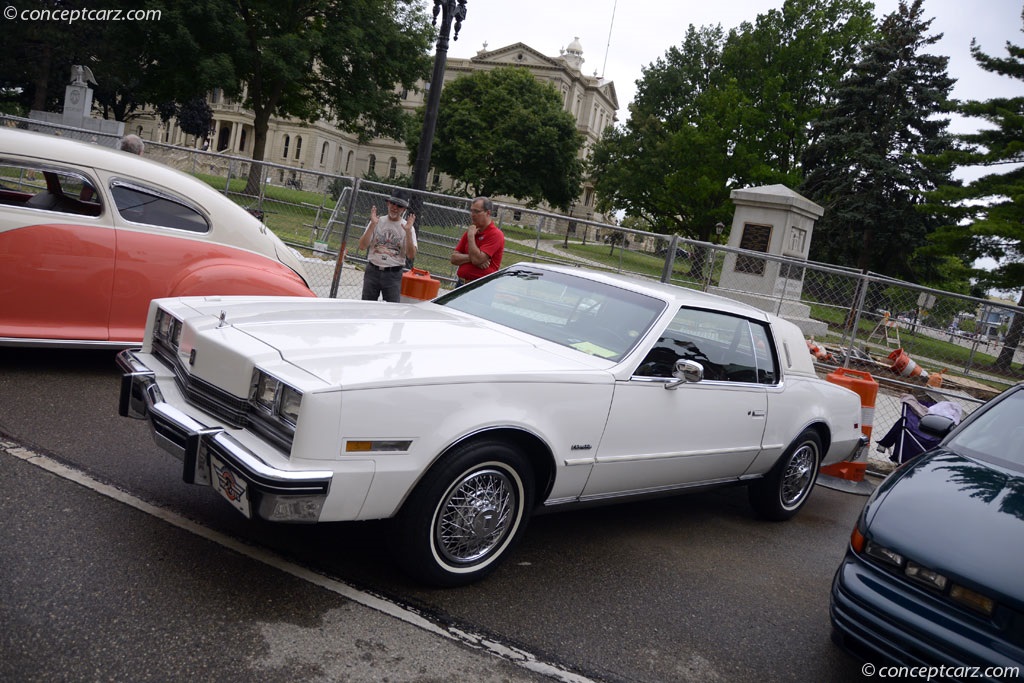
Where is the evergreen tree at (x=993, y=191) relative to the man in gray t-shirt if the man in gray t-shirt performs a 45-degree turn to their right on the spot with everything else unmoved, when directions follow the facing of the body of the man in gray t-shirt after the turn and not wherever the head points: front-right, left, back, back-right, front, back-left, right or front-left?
back

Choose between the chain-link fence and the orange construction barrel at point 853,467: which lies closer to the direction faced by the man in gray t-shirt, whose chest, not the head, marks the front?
the orange construction barrel

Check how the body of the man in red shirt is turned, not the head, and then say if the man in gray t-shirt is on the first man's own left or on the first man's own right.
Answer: on the first man's own right

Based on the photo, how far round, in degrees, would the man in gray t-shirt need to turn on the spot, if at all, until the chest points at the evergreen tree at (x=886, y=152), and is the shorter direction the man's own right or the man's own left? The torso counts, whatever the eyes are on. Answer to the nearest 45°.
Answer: approximately 135° to the man's own left

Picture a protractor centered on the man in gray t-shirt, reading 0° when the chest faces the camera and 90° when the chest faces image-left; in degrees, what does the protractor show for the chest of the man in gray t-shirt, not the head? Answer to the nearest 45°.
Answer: approximately 0°

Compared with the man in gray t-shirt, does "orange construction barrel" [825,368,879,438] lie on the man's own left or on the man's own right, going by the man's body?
on the man's own left

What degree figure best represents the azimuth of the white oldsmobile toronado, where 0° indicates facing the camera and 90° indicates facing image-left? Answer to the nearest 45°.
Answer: approximately 45°

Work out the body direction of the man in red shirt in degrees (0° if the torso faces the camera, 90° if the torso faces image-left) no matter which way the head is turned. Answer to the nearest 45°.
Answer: approximately 45°
